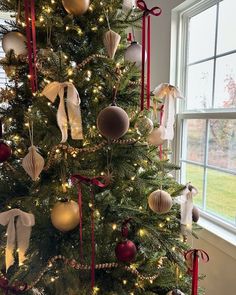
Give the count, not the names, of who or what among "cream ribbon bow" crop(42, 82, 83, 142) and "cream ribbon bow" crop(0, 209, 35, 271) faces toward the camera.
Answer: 2

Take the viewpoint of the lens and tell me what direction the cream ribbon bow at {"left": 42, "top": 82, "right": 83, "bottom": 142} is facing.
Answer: facing the viewer

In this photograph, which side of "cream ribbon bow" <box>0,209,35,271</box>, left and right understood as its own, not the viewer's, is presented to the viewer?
front

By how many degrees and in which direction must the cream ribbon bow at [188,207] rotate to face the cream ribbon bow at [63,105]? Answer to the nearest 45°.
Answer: approximately 90° to its right

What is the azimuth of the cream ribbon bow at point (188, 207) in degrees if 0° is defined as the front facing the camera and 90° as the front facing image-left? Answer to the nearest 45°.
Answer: approximately 315°

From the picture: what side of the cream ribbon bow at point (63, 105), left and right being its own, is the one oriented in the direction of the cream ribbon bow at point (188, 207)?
left

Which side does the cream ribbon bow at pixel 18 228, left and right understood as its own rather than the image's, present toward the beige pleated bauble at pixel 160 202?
left

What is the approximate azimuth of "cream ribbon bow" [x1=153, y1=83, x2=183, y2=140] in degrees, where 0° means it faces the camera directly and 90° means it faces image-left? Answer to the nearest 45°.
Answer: approximately 0°
